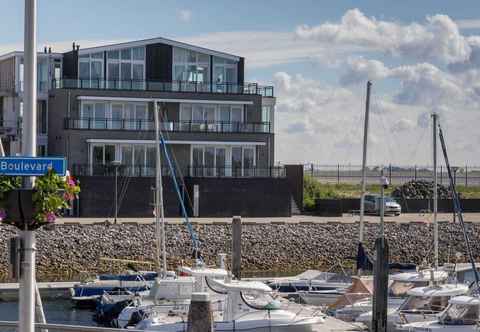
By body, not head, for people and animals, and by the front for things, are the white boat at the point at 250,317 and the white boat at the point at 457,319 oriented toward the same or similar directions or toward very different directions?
very different directions

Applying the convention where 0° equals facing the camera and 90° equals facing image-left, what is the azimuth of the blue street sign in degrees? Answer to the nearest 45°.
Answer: approximately 0°

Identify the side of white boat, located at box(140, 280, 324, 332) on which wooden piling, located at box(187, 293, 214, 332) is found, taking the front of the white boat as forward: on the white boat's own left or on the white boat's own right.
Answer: on the white boat's own right

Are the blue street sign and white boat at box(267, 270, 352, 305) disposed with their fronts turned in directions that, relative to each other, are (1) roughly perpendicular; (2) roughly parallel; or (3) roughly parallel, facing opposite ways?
roughly perpendicular

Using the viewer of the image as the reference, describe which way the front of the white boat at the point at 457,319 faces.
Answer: facing to the left of the viewer

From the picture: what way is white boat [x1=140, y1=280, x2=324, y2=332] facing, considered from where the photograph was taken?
facing to the right of the viewer

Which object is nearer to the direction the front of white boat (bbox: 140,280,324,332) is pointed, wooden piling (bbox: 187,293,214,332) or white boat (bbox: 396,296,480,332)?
the white boat

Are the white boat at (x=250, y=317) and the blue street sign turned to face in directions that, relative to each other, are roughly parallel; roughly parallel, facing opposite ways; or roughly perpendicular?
roughly perpendicular
